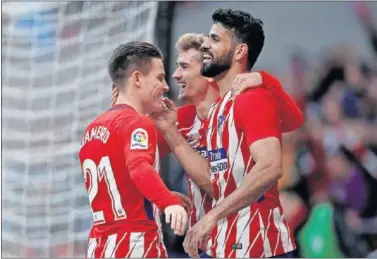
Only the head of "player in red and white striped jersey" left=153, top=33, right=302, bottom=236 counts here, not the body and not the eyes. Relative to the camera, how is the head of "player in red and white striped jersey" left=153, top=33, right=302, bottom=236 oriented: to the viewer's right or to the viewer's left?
to the viewer's left

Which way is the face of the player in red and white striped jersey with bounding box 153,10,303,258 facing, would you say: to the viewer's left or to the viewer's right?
to the viewer's left

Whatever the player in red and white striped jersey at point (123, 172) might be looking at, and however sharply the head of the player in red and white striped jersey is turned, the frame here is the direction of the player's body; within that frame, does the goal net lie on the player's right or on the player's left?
on the player's left

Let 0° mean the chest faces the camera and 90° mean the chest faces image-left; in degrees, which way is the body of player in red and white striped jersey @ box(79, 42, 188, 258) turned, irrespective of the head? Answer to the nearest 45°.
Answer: approximately 225°

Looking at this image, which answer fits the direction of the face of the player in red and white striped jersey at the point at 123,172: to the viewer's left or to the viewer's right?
to the viewer's right
